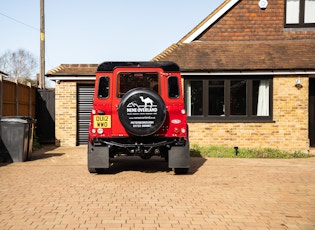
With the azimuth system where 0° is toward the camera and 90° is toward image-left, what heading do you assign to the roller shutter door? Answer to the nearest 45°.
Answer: approximately 0°

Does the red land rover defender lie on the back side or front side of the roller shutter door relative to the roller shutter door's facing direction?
on the front side

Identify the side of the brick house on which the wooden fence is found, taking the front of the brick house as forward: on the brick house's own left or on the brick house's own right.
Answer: on the brick house's own right

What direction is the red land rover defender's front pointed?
away from the camera

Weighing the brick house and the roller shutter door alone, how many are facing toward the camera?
2

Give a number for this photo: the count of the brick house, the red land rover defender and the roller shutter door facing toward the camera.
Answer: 2

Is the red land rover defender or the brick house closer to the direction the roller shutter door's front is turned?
the red land rover defender

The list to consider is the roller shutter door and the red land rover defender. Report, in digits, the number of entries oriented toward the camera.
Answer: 1

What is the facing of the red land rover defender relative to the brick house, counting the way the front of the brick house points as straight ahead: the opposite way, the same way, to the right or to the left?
the opposite way

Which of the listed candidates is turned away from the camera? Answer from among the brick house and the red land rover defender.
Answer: the red land rover defender

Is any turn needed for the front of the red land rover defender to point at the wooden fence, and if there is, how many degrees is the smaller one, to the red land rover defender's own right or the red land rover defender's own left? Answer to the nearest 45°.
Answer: approximately 45° to the red land rover defender's own left

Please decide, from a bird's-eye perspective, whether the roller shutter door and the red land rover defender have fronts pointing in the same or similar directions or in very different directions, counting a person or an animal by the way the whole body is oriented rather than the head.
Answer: very different directions
